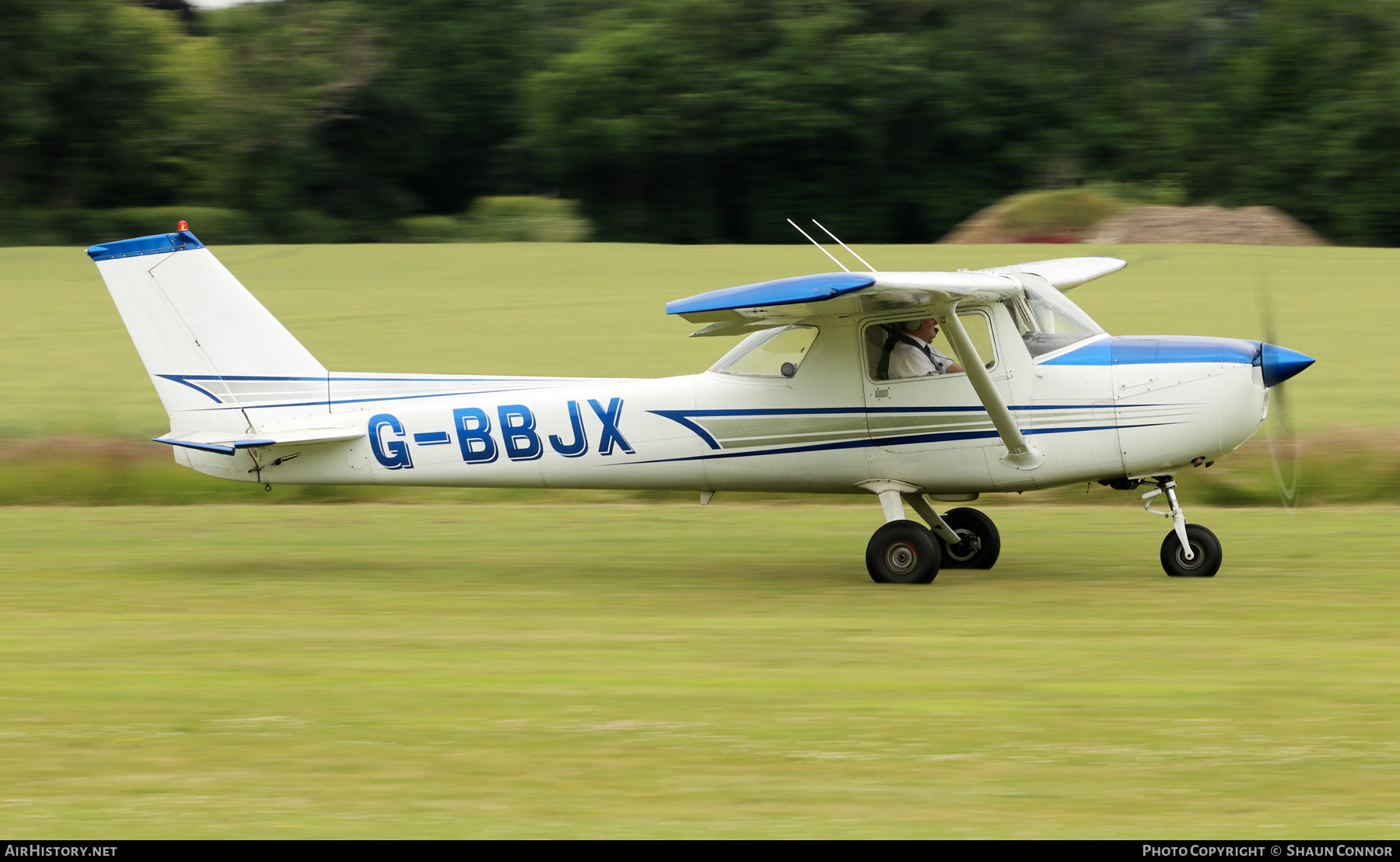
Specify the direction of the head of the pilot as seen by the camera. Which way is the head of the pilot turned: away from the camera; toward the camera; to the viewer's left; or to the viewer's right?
to the viewer's right

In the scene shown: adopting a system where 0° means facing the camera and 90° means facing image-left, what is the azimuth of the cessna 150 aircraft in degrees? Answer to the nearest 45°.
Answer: approximately 270°

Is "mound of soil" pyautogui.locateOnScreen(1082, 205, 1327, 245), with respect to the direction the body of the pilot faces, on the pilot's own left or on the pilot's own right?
on the pilot's own left

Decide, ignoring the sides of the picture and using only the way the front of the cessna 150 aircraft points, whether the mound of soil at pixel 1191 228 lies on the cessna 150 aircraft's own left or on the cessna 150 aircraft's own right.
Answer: on the cessna 150 aircraft's own left

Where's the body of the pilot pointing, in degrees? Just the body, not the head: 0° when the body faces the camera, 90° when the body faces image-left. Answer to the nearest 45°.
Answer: approximately 270°
